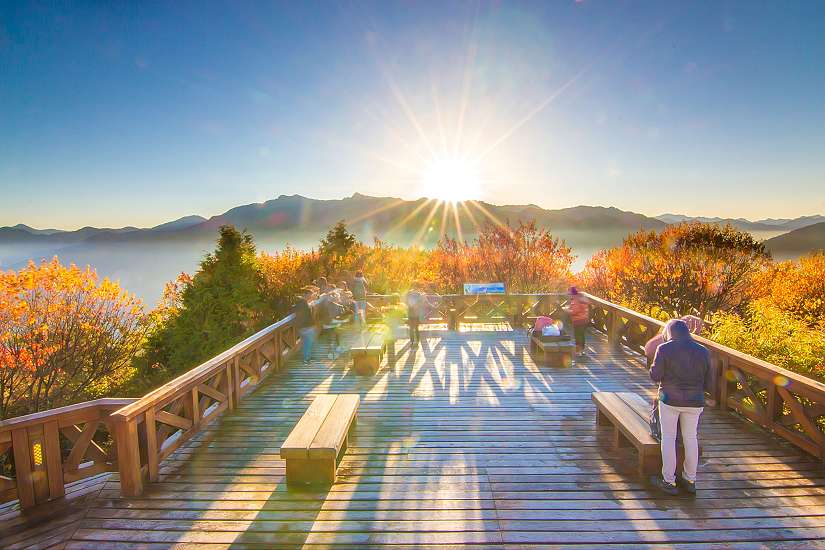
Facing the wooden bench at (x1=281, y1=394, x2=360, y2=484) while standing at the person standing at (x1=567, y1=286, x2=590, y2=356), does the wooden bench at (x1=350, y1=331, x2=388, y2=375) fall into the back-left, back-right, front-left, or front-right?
front-right

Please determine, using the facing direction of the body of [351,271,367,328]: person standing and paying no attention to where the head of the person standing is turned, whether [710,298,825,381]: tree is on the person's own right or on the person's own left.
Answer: on the person's own right

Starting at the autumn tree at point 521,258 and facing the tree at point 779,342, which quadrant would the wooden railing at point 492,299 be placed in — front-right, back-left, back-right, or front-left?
front-right

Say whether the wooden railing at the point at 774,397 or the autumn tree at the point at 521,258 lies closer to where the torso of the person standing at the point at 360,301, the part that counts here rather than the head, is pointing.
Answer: the autumn tree

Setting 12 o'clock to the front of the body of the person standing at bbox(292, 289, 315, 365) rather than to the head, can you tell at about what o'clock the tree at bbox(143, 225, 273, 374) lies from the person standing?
The tree is roughly at 8 o'clock from the person standing.

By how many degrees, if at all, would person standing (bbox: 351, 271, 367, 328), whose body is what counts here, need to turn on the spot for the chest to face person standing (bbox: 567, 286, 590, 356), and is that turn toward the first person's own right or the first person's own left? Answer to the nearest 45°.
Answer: approximately 135° to the first person's own right

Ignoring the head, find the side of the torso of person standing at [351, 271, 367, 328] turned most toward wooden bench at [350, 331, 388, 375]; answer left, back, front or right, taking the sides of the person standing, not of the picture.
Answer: back

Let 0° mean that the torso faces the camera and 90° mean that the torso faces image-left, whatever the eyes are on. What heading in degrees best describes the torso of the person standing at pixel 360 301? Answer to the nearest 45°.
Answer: approximately 180°

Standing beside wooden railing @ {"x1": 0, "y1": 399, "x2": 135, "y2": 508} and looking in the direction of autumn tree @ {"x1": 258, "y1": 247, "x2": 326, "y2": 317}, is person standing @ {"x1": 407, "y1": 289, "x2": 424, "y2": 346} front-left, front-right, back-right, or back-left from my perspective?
front-right

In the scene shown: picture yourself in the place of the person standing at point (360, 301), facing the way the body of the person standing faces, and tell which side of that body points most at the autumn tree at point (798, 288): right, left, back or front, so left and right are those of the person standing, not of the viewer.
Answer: right

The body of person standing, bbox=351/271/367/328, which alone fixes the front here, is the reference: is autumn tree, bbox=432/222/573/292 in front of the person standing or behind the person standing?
in front

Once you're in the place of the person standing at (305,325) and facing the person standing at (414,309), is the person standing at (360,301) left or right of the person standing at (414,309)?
left
